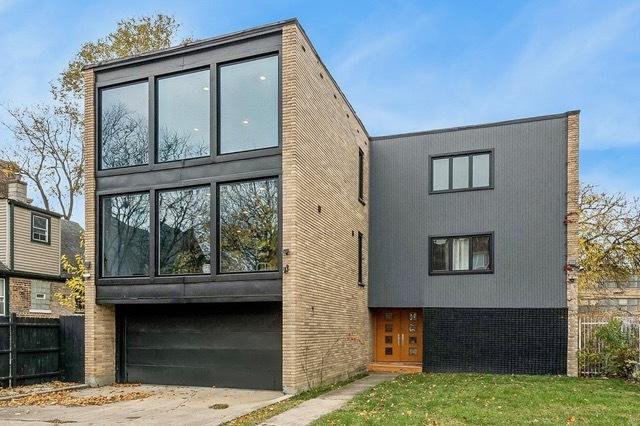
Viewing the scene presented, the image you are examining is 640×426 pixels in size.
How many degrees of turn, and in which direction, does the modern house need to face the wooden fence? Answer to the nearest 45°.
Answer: approximately 90° to its right

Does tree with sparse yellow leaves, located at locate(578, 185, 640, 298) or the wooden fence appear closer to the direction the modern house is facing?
the wooden fence

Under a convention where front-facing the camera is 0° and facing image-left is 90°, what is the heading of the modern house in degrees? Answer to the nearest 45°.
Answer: approximately 0°

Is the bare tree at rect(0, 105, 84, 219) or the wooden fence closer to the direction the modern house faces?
the wooden fence

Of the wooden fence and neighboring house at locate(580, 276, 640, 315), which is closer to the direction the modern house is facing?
the wooden fence
